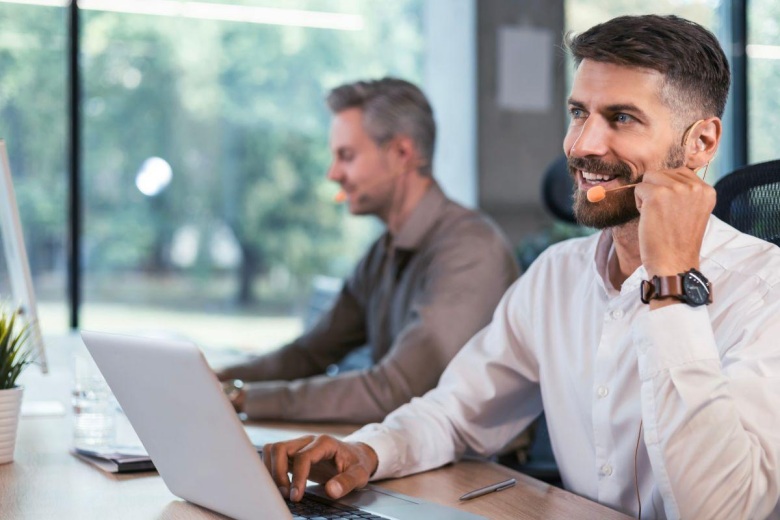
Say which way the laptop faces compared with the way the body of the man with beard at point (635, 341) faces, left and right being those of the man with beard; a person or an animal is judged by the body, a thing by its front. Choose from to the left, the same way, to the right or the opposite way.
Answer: the opposite way

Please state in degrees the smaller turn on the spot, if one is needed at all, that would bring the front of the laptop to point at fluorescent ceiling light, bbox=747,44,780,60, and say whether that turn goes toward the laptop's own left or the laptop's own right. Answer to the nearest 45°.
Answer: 0° — it already faces it

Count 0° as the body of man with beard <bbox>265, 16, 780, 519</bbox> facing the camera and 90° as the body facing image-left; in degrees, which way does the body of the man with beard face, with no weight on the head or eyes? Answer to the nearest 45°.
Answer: approximately 45°

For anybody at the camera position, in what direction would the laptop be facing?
facing away from the viewer and to the right of the viewer

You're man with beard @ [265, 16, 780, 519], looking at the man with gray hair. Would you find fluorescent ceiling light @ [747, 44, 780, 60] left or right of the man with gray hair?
right

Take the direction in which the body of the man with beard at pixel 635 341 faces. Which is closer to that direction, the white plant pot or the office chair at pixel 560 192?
the white plant pot

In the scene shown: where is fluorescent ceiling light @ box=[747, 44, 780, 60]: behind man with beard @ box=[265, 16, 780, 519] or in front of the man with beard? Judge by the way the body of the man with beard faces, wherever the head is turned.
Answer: behind

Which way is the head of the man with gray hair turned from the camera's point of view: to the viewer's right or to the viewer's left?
to the viewer's left
